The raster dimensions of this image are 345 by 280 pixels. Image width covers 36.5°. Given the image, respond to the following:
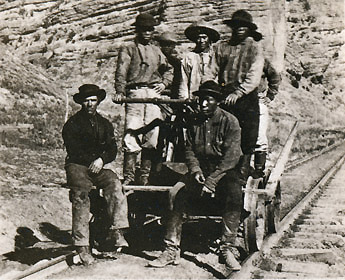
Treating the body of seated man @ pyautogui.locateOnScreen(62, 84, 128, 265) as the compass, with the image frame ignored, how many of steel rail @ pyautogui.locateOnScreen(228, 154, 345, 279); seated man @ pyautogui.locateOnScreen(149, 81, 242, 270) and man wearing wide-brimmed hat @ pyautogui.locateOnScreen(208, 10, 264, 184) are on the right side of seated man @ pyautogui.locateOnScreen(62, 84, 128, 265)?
0

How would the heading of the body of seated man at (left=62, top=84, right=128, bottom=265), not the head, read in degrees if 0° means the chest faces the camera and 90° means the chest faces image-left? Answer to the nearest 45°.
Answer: approximately 0°

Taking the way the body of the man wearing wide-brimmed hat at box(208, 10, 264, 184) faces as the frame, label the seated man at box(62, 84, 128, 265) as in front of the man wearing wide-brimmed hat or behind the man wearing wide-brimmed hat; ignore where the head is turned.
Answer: in front

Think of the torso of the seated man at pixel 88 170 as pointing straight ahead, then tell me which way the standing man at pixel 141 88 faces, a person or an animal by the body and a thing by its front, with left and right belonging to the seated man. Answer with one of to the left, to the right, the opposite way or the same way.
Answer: the same way

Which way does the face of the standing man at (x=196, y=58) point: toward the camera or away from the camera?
toward the camera

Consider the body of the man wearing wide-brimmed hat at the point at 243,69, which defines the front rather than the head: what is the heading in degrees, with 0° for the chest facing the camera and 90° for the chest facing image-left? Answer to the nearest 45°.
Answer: approximately 45°

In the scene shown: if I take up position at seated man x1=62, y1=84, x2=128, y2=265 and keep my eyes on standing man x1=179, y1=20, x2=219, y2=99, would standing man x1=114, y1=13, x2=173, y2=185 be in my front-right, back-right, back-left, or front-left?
front-left

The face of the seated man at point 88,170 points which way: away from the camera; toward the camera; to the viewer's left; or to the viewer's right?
toward the camera

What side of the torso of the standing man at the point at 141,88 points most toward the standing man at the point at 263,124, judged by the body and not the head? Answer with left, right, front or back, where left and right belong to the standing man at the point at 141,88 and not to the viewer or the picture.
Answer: left

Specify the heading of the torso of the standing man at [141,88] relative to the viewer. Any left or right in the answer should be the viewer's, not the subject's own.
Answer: facing the viewer

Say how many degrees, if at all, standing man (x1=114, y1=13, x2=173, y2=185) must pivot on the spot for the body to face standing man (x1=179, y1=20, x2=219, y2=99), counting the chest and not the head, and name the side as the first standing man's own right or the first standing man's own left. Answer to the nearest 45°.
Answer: approximately 90° to the first standing man's own left

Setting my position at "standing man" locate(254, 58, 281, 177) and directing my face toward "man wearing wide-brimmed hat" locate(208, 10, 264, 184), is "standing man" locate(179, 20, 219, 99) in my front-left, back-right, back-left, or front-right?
front-right

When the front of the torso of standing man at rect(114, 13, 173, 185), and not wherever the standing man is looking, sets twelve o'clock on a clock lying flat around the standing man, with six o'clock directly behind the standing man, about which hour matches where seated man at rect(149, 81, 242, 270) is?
The seated man is roughly at 11 o'clock from the standing man.

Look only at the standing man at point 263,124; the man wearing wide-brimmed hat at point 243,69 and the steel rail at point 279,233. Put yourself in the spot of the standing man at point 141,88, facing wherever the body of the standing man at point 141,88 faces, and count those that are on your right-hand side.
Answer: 0

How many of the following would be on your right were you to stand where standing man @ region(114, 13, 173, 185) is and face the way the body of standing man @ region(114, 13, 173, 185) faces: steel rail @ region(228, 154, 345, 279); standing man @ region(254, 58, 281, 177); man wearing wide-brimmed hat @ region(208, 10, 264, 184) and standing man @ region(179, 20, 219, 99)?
0

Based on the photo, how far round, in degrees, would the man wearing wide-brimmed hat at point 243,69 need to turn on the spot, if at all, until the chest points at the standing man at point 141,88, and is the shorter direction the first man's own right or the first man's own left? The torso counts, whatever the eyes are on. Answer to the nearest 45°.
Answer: approximately 45° to the first man's own right

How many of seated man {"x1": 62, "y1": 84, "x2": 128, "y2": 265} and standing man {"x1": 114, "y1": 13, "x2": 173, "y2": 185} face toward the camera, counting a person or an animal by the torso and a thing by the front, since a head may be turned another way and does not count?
2
